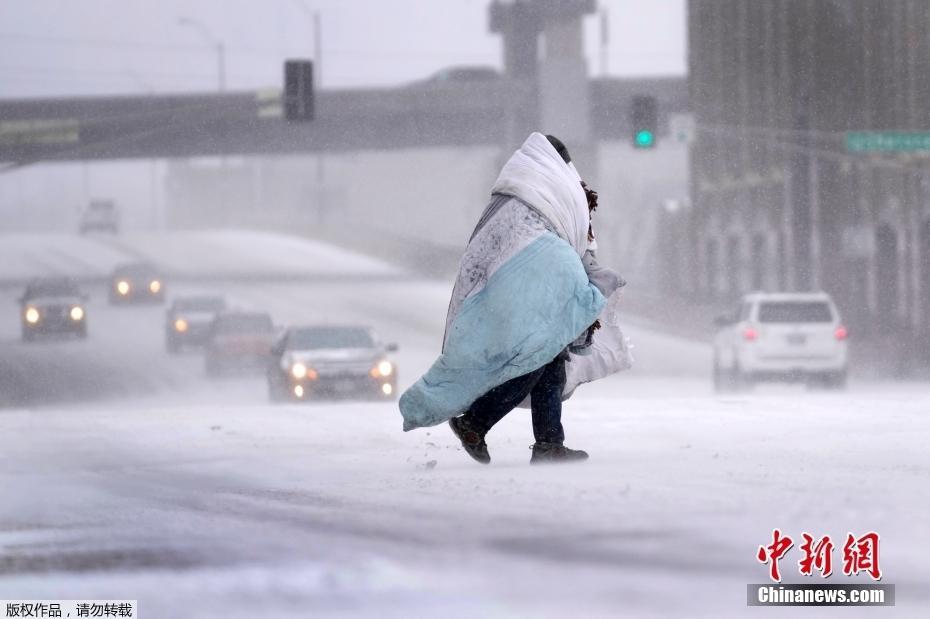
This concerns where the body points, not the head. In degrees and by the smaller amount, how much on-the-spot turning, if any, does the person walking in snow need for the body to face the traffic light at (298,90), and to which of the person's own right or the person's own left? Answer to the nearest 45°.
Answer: approximately 90° to the person's own left

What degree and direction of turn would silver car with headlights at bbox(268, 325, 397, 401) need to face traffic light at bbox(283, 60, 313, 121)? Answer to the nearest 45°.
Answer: approximately 180°

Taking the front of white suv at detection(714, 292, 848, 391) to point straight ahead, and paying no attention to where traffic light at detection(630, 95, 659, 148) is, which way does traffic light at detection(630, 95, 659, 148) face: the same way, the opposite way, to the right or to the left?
the opposite way

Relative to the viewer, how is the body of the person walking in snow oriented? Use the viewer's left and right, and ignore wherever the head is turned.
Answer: facing to the right of the viewer

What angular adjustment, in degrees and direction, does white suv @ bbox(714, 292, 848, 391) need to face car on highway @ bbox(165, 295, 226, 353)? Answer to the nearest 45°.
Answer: approximately 45° to its left

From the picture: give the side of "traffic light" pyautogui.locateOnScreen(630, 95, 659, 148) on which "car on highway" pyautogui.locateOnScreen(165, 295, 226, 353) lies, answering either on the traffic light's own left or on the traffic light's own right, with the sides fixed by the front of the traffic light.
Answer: on the traffic light's own right

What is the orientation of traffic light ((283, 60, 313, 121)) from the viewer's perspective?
away from the camera

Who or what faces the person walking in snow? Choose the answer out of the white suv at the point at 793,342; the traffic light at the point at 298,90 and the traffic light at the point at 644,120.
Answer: the traffic light at the point at 644,120

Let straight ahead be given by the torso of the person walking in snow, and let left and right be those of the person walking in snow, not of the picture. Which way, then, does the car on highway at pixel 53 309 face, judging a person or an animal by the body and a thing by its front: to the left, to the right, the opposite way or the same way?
to the right

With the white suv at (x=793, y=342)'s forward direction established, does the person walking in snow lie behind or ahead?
behind

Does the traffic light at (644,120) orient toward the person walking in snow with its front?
yes
